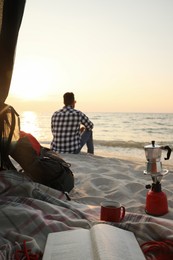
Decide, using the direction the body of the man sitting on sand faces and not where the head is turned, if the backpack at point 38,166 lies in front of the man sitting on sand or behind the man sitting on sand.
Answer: behind

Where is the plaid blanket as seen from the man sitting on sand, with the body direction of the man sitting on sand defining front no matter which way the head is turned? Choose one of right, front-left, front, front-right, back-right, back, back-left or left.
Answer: back-right

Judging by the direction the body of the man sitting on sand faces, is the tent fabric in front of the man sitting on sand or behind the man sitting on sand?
behind

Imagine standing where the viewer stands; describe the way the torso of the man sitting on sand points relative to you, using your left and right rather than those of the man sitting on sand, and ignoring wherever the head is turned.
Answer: facing away from the viewer and to the right of the viewer
